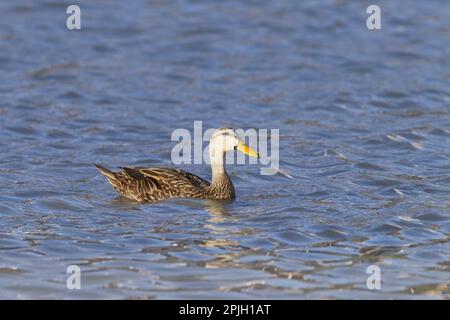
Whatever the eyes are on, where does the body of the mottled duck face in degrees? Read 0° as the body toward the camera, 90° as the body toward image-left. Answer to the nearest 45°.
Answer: approximately 270°
